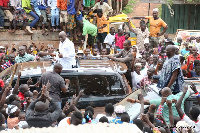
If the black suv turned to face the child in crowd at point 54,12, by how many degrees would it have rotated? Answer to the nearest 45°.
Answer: approximately 90° to its right

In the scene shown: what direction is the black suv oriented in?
to the viewer's left

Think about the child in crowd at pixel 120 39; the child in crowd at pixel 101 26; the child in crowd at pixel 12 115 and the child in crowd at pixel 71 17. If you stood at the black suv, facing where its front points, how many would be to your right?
3

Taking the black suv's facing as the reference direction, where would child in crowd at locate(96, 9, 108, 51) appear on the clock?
The child in crowd is roughly at 3 o'clock from the black suv.

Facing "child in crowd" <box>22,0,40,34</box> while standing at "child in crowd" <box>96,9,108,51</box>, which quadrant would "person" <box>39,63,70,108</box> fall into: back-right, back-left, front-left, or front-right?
front-left

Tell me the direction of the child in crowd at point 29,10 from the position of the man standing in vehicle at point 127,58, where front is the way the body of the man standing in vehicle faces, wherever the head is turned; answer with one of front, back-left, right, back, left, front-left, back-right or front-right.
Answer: right

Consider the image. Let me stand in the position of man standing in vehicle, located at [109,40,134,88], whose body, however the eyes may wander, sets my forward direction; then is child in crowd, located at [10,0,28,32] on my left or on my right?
on my right

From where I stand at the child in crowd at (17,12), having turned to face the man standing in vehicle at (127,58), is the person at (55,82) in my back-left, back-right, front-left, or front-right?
front-right
